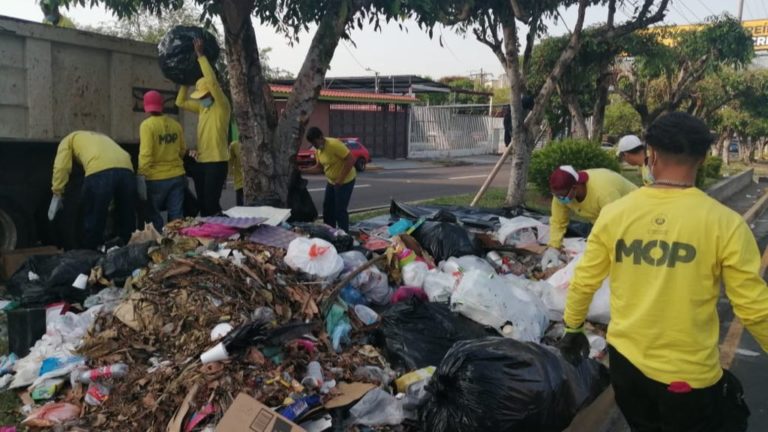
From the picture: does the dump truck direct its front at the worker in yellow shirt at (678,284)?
no

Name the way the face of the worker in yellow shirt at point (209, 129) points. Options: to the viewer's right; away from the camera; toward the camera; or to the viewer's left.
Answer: to the viewer's left

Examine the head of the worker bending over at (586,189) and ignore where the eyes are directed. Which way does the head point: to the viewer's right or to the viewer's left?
to the viewer's left

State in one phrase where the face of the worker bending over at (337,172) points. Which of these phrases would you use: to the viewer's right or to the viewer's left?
to the viewer's left

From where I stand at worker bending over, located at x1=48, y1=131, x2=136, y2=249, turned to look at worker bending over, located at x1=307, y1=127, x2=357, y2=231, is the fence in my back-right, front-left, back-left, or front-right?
front-left

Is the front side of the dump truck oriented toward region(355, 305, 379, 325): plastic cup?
no
